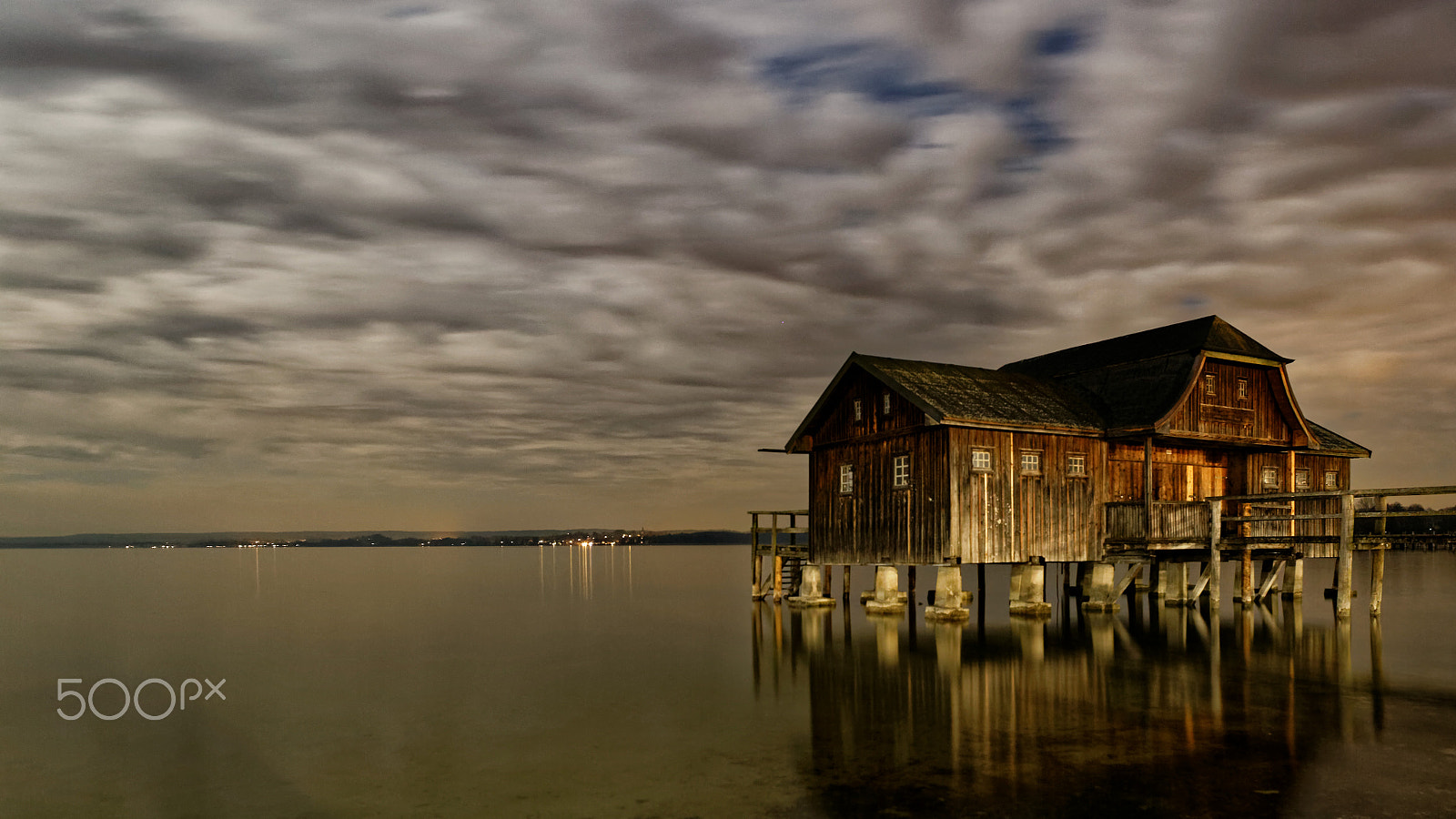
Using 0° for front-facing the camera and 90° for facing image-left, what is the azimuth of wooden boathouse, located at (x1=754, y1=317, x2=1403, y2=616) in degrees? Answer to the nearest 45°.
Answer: approximately 315°
